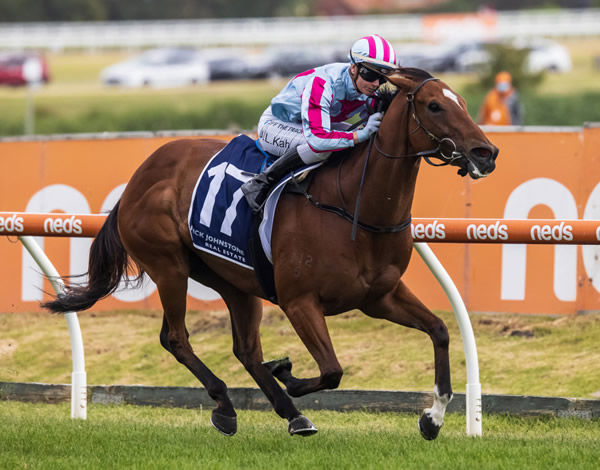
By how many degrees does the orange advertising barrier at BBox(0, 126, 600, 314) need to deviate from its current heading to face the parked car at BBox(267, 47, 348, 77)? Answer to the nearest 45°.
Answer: approximately 180°

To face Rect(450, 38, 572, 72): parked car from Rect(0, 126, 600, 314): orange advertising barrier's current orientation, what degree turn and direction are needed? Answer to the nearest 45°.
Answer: approximately 180°

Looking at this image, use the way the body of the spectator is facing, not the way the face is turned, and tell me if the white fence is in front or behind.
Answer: behind

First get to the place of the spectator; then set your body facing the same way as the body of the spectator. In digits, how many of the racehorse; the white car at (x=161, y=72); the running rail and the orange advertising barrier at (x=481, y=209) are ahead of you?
3

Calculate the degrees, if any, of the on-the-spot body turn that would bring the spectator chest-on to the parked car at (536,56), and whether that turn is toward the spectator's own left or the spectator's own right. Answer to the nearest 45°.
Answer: approximately 180°

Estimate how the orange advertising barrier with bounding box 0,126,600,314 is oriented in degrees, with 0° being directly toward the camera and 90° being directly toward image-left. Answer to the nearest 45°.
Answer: approximately 0°

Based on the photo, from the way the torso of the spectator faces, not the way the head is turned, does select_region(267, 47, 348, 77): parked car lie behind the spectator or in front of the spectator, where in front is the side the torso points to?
behind

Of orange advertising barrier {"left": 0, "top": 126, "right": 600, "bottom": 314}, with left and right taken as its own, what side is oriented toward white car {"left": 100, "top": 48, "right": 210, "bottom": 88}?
back

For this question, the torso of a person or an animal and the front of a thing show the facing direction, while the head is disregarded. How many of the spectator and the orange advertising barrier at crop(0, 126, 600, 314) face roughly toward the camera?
2

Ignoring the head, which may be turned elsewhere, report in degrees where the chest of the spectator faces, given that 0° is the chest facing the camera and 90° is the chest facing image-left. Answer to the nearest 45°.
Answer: approximately 0°

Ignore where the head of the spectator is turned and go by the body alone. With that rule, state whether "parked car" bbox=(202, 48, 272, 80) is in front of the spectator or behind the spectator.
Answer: behind

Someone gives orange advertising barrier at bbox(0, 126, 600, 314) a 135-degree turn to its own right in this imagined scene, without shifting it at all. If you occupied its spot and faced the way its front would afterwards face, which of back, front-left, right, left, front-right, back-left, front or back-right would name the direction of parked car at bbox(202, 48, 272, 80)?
front-right

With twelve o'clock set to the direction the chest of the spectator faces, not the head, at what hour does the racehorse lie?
The racehorse is roughly at 12 o'clock from the spectator.
